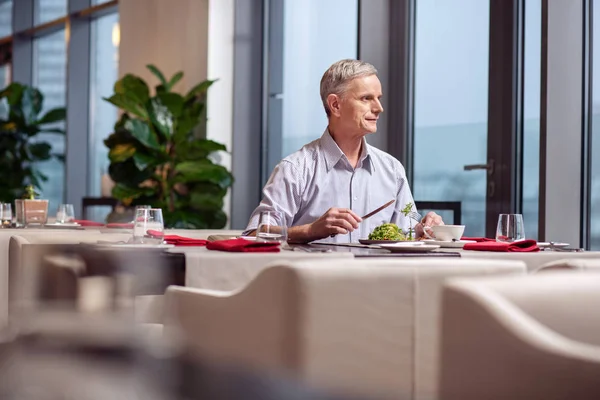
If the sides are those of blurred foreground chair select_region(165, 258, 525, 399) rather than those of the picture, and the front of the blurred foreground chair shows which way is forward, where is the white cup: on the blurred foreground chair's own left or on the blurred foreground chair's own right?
on the blurred foreground chair's own right

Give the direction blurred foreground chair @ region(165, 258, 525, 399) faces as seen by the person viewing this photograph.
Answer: facing away from the viewer and to the left of the viewer

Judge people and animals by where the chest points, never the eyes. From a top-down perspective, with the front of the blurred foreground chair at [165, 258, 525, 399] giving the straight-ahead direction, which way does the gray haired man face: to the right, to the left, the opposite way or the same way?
the opposite way

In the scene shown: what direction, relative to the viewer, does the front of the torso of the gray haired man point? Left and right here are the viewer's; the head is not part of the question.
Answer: facing the viewer and to the right of the viewer

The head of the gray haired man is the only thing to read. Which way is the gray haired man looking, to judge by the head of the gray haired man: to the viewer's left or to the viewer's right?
to the viewer's right

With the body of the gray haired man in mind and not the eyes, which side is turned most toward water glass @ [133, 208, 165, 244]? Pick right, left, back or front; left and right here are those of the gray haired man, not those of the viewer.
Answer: right

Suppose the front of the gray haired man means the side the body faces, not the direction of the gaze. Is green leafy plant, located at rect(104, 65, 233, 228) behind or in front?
behind

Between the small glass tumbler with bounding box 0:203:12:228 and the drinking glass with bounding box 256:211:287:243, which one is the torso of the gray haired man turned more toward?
the drinking glass

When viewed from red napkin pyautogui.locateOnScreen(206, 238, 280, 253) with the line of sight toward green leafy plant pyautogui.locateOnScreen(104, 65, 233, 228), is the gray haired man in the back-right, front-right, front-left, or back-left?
front-right
